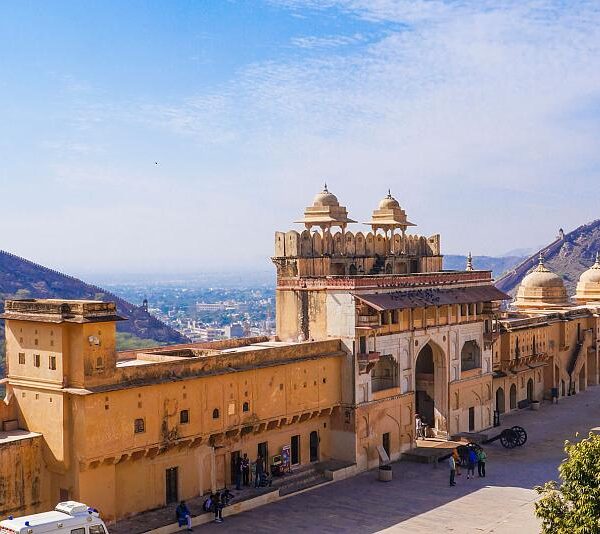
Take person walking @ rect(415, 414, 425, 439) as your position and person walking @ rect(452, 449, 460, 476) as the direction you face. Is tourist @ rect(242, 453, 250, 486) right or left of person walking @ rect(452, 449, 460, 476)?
right

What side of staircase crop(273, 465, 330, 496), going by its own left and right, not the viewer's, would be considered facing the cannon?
left

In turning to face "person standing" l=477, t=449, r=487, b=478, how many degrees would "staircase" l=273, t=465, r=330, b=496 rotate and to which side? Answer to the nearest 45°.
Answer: approximately 45° to its left

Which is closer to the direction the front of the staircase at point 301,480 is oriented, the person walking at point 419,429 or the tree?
the tree

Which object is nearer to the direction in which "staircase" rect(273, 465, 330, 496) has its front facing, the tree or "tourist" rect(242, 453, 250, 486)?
the tree

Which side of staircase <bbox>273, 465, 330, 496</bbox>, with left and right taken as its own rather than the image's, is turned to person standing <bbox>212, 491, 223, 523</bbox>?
right

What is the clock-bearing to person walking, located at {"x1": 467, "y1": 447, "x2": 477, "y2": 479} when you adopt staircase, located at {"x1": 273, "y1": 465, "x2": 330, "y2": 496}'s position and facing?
The person walking is roughly at 10 o'clock from the staircase.

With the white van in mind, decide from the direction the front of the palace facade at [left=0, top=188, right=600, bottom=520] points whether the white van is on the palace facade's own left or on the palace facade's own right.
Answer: on the palace facade's own right

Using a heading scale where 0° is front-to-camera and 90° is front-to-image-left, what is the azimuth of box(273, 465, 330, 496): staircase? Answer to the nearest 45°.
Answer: approximately 315°

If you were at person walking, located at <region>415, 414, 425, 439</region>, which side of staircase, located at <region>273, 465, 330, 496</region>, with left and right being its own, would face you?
left

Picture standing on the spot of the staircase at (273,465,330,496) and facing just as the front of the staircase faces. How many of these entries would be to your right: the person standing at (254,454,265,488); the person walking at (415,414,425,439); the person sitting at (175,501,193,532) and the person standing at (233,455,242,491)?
3

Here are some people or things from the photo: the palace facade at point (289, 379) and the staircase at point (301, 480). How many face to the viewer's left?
0

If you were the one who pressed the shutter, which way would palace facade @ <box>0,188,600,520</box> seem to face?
facing the viewer and to the right of the viewer

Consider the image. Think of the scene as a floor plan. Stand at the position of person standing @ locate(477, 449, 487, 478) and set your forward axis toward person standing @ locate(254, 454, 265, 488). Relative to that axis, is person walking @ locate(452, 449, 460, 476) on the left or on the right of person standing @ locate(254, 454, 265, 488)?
right

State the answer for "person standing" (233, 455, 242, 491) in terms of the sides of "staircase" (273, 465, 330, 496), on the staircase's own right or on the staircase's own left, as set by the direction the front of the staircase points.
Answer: on the staircase's own right
